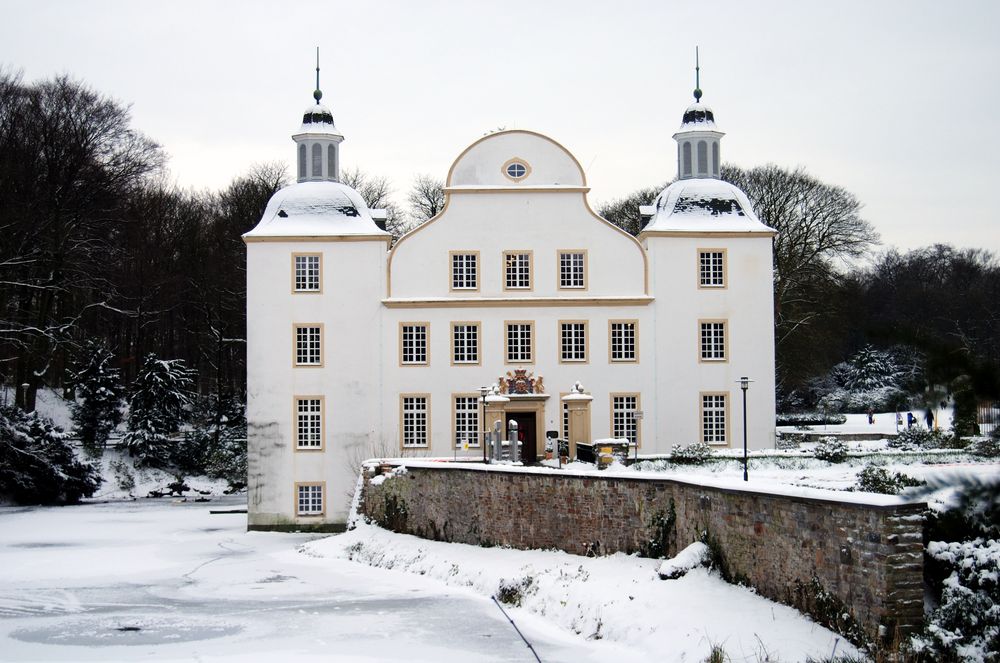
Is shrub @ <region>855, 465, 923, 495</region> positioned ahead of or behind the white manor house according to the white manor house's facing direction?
ahead

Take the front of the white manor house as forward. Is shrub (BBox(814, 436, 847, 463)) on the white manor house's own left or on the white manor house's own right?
on the white manor house's own left

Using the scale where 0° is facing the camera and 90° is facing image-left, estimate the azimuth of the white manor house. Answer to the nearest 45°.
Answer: approximately 0°

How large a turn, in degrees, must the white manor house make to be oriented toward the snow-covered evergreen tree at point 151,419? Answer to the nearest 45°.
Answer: approximately 135° to its right

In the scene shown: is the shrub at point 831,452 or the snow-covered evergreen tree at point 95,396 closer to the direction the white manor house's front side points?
the shrub

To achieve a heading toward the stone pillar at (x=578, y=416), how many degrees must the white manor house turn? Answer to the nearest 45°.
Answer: approximately 45° to its left

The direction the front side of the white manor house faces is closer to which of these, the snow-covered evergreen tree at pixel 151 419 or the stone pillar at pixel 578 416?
the stone pillar

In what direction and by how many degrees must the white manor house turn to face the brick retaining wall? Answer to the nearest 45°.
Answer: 0° — it already faces it

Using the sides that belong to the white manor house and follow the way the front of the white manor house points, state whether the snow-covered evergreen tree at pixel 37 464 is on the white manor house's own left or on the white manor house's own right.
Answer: on the white manor house's own right

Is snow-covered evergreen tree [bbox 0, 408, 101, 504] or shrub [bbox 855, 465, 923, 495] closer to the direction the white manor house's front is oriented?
the shrub
